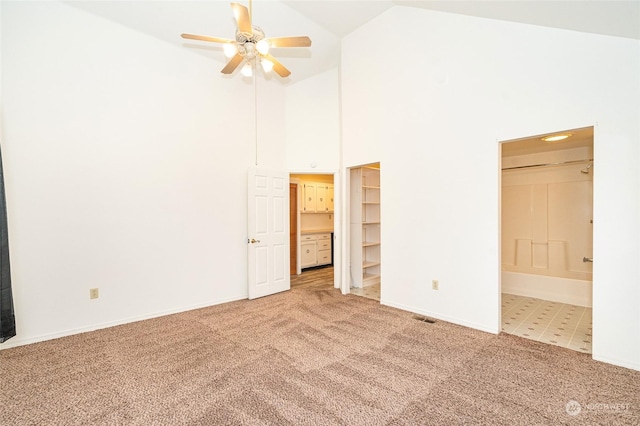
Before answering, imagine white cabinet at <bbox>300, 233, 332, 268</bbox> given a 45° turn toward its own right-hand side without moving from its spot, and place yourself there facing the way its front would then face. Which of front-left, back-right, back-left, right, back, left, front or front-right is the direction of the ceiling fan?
front-left

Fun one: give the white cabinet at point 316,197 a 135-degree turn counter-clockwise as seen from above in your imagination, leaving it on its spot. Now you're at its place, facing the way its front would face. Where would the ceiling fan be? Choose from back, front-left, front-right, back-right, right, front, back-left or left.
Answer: back-right

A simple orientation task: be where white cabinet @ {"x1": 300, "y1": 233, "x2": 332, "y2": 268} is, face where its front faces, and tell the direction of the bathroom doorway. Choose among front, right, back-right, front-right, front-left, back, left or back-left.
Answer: front-left

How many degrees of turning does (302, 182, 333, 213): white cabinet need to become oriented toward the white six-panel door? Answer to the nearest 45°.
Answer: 0° — it already faces it

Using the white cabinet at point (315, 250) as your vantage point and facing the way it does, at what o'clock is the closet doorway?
The closet doorway is roughly at 11 o'clock from the white cabinet.

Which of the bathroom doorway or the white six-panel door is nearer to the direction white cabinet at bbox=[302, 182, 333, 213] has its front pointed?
the white six-panel door

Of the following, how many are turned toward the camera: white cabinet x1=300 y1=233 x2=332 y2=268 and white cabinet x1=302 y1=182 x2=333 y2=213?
2

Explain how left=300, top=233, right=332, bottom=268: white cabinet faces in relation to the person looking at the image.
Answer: facing the viewer

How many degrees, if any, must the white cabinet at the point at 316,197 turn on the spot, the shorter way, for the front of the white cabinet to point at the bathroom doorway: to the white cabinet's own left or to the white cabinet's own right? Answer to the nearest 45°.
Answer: approximately 45° to the white cabinet's own left

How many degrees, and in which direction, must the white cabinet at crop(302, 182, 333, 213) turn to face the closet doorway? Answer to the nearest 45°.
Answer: approximately 45° to its left

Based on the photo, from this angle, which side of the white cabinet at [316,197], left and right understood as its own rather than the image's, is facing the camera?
front

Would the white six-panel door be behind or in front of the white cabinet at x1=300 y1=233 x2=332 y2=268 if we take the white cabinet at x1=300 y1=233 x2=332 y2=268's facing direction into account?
in front

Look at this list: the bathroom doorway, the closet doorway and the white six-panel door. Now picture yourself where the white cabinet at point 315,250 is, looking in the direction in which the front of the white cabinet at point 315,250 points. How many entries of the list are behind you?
0

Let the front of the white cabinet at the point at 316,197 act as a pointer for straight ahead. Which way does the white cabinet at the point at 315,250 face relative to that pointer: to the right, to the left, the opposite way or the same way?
the same way
